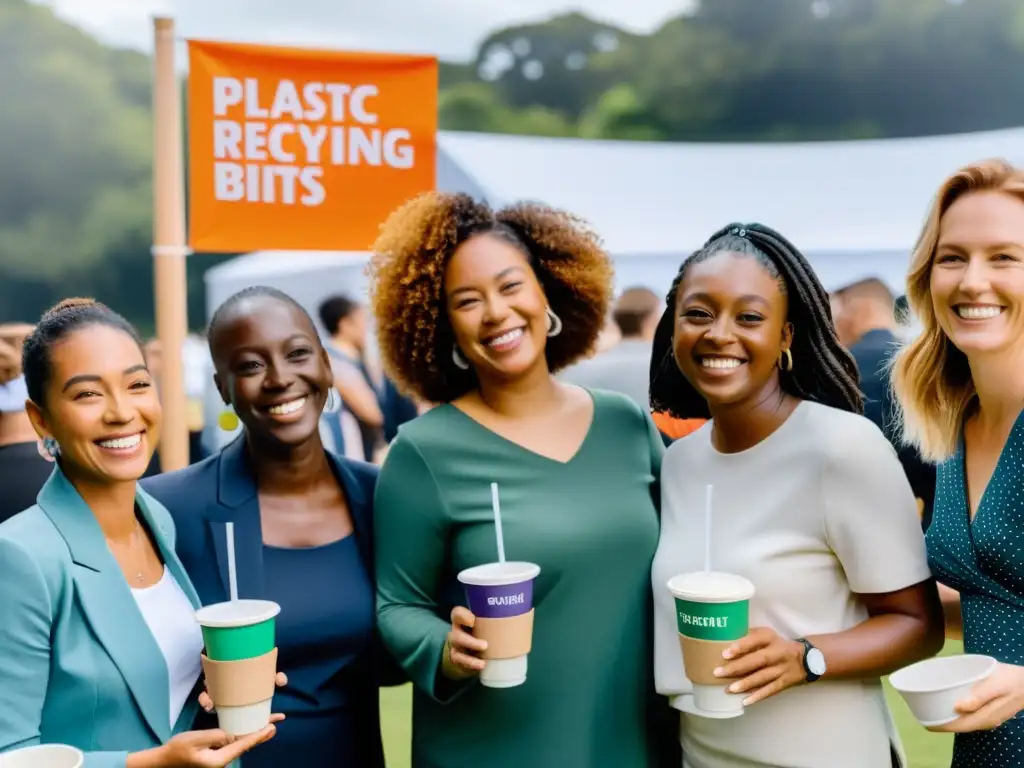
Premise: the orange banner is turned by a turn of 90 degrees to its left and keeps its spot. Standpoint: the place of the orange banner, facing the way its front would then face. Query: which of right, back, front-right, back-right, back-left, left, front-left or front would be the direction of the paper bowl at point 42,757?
right

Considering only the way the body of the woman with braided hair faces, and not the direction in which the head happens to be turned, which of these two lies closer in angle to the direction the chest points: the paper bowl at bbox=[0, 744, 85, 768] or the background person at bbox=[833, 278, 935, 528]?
the paper bowl

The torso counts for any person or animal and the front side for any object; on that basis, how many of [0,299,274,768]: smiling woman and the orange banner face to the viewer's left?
0

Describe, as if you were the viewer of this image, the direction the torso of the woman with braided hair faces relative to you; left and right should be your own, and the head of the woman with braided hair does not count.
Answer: facing the viewer and to the left of the viewer

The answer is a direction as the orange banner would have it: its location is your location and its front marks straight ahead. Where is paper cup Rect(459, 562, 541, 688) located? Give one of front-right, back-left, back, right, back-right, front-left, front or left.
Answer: front

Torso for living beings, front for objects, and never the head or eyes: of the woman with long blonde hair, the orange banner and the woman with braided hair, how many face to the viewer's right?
0

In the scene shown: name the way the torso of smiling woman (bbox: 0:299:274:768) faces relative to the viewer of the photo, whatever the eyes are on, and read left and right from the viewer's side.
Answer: facing the viewer and to the right of the viewer

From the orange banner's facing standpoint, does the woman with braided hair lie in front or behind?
in front

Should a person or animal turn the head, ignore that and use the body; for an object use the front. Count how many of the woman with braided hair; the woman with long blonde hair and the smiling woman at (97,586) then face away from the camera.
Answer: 0

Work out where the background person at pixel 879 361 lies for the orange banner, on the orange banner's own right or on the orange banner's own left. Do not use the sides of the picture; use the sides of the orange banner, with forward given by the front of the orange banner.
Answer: on the orange banner's own left

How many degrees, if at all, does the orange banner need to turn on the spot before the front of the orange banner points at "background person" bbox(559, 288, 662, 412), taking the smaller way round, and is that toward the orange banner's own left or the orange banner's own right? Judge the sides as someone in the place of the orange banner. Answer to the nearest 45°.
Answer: approximately 135° to the orange banner's own left

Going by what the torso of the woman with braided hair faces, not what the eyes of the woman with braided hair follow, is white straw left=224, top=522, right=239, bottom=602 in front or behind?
in front

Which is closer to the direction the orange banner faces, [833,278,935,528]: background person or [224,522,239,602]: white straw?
the white straw
